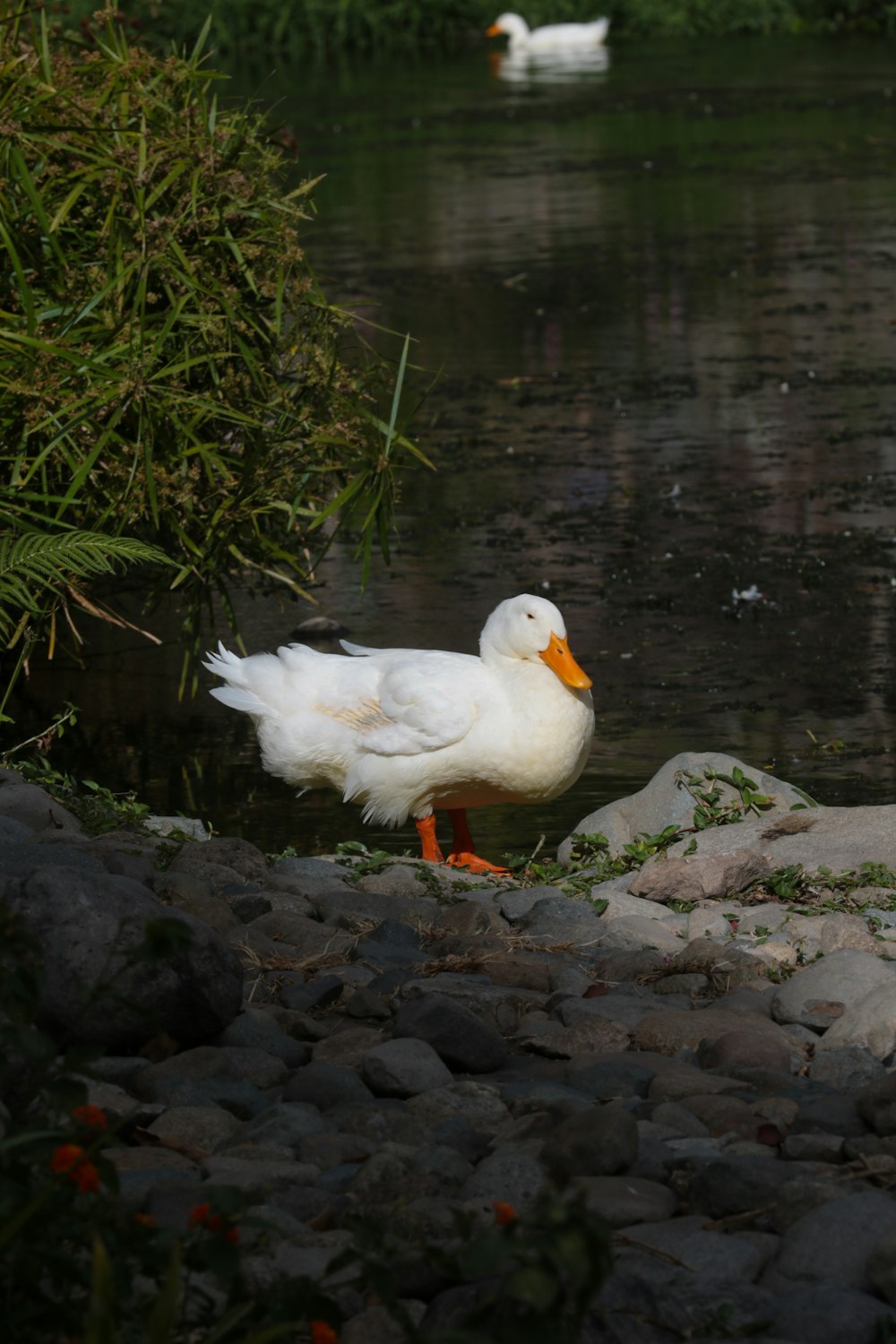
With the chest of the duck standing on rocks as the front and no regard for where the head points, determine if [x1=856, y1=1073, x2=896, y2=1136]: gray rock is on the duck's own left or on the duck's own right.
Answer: on the duck's own right

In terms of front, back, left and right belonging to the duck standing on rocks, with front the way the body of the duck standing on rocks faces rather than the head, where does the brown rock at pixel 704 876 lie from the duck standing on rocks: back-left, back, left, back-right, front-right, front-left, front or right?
front-right

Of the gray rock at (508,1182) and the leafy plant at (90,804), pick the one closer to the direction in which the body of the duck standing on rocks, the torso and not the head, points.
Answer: the gray rock

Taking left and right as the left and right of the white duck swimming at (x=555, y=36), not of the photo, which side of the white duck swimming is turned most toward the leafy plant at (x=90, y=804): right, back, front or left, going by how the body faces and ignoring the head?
left

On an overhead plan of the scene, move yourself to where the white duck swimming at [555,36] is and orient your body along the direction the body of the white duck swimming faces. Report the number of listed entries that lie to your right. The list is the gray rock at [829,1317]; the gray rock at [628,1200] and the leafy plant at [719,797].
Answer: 0

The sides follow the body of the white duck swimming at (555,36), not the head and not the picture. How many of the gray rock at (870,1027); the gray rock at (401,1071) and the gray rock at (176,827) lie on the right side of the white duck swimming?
0

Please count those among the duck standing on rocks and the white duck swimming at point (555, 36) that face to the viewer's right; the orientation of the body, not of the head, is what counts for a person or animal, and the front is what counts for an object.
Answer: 1

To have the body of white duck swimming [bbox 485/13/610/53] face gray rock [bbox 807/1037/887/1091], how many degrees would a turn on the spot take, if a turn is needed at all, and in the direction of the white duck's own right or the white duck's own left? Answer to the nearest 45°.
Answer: approximately 90° to the white duck's own left

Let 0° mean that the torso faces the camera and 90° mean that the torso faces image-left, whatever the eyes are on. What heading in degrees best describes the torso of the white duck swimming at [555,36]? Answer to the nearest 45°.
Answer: approximately 90°

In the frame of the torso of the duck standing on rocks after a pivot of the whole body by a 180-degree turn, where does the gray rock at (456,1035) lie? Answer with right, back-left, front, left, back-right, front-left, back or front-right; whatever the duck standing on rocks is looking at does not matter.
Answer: left

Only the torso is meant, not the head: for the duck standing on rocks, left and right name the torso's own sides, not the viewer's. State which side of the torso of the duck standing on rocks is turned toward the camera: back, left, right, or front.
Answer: right

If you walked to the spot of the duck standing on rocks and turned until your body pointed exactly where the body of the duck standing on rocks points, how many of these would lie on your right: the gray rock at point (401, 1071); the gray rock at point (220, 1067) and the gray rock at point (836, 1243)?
3

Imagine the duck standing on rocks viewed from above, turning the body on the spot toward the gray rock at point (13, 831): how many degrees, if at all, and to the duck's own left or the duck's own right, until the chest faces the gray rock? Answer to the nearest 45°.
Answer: approximately 135° to the duck's own right

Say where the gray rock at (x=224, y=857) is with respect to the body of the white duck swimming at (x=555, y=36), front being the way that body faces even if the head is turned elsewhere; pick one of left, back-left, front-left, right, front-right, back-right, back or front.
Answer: left

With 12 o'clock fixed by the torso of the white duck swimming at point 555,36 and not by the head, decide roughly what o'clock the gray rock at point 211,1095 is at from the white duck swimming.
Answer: The gray rock is roughly at 9 o'clock from the white duck swimming.

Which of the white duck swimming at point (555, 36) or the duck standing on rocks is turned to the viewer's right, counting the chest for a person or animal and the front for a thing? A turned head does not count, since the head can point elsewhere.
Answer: the duck standing on rocks

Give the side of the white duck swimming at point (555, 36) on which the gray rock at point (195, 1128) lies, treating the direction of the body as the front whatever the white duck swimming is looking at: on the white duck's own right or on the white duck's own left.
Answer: on the white duck's own left

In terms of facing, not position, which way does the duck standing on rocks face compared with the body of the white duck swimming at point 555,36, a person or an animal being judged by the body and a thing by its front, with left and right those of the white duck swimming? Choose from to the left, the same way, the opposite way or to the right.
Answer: the opposite way

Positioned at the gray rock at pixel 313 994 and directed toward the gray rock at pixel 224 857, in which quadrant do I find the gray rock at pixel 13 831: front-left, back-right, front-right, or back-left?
front-left

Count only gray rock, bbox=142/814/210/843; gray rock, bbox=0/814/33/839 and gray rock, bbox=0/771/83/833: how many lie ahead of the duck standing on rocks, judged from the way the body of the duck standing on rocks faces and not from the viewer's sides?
0
